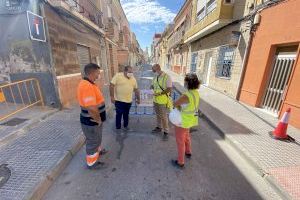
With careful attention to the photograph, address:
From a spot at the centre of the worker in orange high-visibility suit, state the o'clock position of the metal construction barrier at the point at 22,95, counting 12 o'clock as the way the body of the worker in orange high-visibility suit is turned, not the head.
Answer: The metal construction barrier is roughly at 8 o'clock from the worker in orange high-visibility suit.

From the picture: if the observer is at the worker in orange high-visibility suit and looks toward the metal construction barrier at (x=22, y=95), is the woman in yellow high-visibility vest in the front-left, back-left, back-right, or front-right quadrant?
back-right

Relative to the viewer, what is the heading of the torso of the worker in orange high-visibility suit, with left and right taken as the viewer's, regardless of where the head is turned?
facing to the right of the viewer

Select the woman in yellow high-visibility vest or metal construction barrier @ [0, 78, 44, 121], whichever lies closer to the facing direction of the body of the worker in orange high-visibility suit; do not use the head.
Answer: the woman in yellow high-visibility vest

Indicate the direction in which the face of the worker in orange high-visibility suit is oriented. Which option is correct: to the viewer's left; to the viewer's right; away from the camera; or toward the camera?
to the viewer's right
